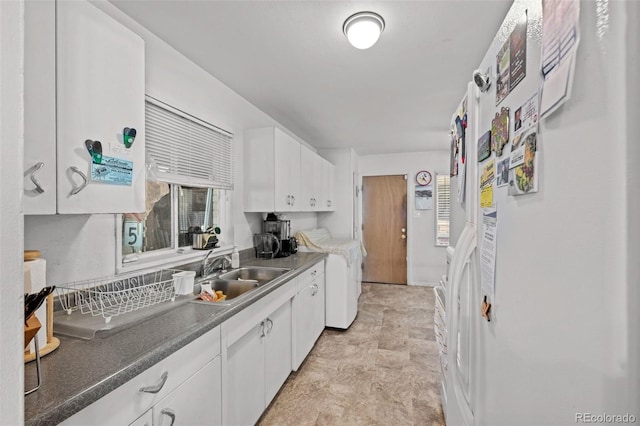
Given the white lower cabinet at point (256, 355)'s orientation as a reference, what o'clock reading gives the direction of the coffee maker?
The coffee maker is roughly at 8 o'clock from the white lower cabinet.

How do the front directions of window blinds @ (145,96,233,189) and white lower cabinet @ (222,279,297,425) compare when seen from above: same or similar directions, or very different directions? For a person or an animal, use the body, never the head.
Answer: same or similar directions

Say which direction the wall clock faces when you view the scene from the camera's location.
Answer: facing the viewer

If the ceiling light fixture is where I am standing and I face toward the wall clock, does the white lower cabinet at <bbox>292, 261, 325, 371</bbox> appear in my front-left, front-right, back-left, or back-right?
front-left

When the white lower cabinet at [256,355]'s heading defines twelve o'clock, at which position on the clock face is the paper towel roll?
The paper towel roll is roughly at 3 o'clock from the white lower cabinet.

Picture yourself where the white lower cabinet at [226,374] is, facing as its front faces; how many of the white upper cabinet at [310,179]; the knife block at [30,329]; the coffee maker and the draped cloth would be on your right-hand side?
1

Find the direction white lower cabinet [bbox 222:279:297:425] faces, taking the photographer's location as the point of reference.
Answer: facing the viewer and to the right of the viewer

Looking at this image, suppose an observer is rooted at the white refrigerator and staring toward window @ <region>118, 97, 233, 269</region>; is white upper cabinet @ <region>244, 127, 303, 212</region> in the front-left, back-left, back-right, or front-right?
front-right

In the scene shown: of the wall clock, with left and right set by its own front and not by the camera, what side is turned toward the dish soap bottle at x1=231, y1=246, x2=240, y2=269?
front

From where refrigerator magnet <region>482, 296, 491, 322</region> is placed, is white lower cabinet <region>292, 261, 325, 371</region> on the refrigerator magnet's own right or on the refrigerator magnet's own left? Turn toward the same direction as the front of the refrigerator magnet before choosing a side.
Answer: on the refrigerator magnet's own right

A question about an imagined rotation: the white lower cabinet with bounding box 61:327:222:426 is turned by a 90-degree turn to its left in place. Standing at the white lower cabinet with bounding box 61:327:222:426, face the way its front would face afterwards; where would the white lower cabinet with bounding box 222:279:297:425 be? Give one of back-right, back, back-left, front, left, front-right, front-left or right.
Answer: front
